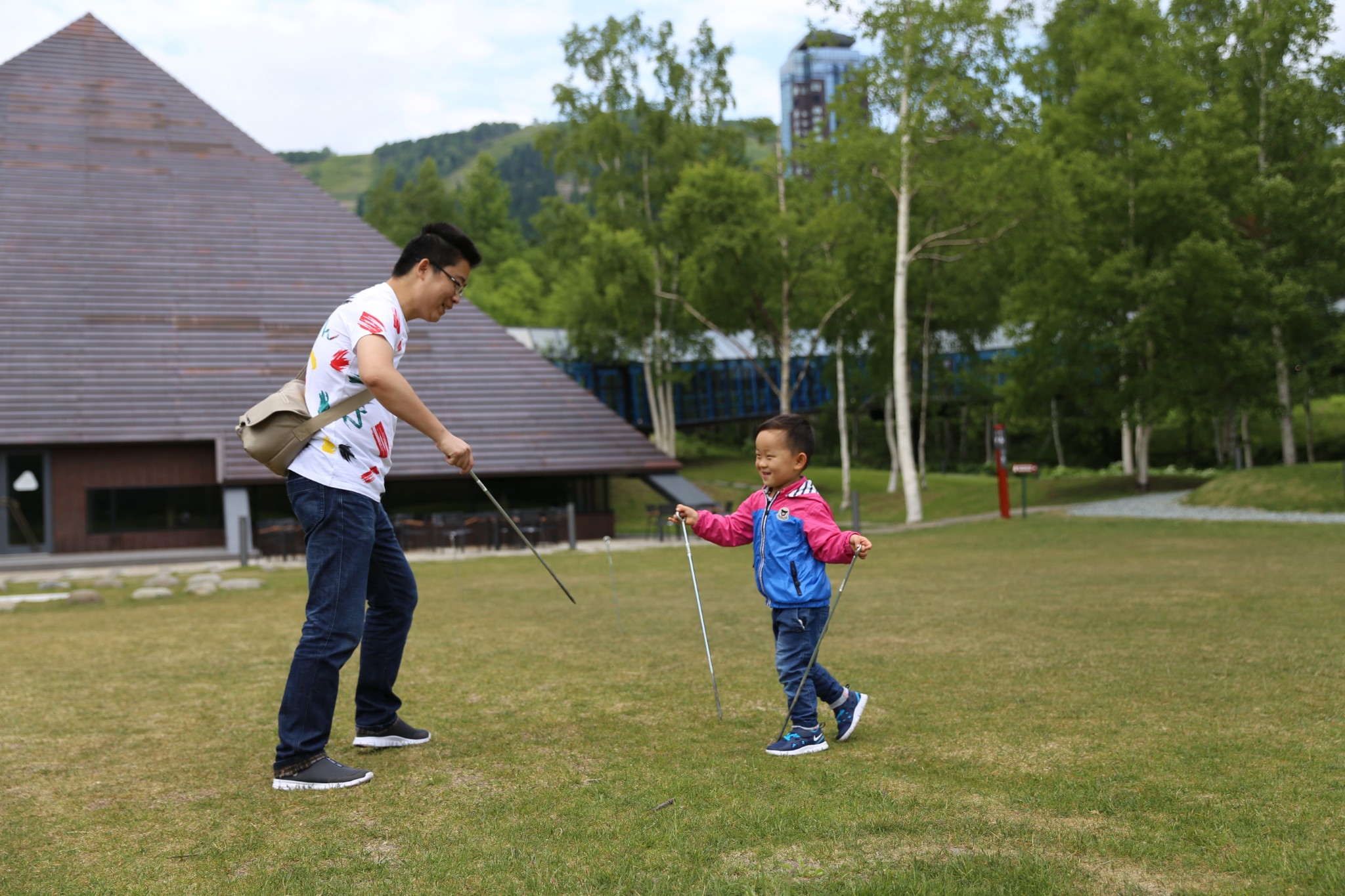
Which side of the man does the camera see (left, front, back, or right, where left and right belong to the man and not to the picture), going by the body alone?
right

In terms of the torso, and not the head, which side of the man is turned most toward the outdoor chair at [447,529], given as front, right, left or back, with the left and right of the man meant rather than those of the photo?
left

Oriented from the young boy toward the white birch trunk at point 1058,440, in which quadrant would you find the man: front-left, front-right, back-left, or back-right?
back-left

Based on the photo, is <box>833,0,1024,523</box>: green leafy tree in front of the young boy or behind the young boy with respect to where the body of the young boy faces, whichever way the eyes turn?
behind

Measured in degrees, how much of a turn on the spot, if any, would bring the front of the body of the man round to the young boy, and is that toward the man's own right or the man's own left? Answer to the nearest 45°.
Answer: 0° — they already face them

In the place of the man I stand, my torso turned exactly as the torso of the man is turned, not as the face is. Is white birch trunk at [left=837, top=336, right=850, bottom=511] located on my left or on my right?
on my left

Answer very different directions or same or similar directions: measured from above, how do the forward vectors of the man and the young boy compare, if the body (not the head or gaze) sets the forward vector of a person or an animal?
very different directions

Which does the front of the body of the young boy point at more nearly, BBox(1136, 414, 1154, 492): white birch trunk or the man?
the man

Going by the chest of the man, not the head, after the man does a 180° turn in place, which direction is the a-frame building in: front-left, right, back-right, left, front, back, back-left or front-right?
right

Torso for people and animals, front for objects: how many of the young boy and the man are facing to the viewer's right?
1

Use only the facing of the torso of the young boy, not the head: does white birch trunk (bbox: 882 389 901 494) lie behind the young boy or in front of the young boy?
behind
